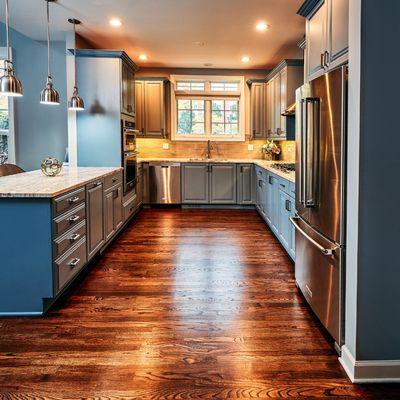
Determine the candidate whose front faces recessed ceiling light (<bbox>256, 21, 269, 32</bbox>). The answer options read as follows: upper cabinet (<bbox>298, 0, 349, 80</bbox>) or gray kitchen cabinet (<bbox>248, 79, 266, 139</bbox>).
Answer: the gray kitchen cabinet

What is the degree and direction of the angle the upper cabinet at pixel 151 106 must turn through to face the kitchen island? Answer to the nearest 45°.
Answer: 0° — it already faces it

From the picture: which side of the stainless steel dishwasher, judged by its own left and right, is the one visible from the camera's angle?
front

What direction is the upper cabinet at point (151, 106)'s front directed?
toward the camera

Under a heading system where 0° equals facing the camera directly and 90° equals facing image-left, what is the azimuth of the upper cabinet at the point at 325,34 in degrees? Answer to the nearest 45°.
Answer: approximately 45°

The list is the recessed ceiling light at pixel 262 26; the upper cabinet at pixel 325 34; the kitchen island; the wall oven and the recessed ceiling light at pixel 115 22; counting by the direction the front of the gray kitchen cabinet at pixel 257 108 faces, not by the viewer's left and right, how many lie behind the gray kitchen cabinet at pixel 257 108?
0

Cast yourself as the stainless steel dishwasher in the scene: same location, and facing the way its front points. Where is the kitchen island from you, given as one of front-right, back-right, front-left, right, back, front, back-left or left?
front

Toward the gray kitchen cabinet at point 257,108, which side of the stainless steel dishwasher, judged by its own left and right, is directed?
left

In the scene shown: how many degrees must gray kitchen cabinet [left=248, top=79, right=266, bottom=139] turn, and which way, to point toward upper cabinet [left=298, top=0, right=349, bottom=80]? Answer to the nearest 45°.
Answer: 0° — it already faces it

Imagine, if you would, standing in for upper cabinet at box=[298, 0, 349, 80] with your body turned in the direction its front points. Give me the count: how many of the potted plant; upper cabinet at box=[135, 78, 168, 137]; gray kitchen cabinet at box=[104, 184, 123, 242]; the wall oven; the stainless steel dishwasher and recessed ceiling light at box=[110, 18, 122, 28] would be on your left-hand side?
0

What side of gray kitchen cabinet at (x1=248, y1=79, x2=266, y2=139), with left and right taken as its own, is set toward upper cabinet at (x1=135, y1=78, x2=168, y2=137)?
right

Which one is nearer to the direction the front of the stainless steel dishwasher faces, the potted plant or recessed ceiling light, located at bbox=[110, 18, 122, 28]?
the recessed ceiling light

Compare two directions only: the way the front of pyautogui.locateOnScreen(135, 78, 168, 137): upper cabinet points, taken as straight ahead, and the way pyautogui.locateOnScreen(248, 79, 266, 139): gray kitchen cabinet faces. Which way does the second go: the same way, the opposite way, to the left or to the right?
the same way

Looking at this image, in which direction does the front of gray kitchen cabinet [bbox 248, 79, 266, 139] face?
toward the camera

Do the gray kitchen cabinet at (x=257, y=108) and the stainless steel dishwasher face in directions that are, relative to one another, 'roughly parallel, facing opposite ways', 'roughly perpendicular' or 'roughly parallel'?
roughly parallel

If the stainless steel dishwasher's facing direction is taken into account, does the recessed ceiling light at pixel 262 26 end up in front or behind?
in front

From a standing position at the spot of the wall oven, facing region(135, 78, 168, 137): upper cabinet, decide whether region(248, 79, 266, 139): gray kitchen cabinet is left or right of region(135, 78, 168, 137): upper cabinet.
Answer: right
